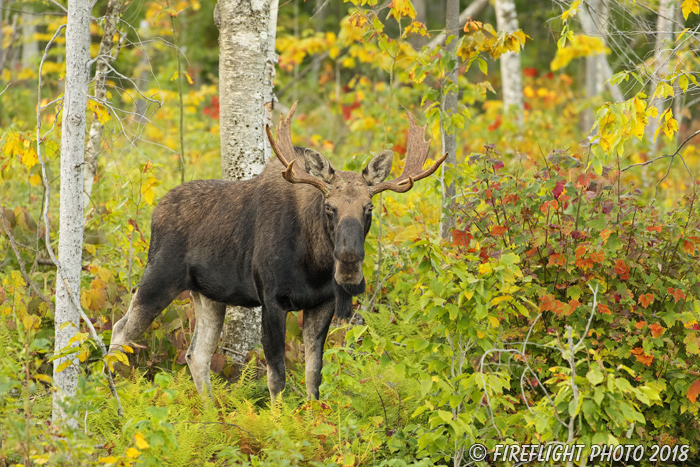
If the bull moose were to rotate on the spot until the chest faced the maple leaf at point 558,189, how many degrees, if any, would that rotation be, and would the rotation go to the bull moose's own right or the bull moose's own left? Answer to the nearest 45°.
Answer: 0° — it already faces it

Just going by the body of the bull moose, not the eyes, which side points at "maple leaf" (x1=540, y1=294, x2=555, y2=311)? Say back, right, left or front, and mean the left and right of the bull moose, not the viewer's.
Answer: front

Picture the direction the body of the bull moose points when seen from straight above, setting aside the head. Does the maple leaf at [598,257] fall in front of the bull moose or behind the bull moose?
in front

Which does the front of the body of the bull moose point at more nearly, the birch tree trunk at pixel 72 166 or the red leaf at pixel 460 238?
the red leaf

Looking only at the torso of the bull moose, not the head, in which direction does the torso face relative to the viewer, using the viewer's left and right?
facing the viewer and to the right of the viewer

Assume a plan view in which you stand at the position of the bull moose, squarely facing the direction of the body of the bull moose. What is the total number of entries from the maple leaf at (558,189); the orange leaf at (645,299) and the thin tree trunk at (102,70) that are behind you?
1

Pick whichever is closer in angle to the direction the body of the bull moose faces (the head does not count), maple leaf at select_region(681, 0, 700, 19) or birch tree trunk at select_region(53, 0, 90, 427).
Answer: the maple leaf

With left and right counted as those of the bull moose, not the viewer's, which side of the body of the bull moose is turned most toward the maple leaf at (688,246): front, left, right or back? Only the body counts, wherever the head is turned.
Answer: front

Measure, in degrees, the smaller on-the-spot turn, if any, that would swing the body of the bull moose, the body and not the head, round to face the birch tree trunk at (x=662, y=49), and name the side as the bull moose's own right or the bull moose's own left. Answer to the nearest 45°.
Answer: approximately 45° to the bull moose's own left

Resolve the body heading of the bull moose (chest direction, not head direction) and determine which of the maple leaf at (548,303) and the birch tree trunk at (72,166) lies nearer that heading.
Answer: the maple leaf

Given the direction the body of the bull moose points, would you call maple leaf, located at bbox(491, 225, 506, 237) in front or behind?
in front

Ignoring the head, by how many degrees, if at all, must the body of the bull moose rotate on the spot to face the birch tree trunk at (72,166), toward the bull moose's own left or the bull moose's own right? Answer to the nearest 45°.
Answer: approximately 90° to the bull moose's own right
